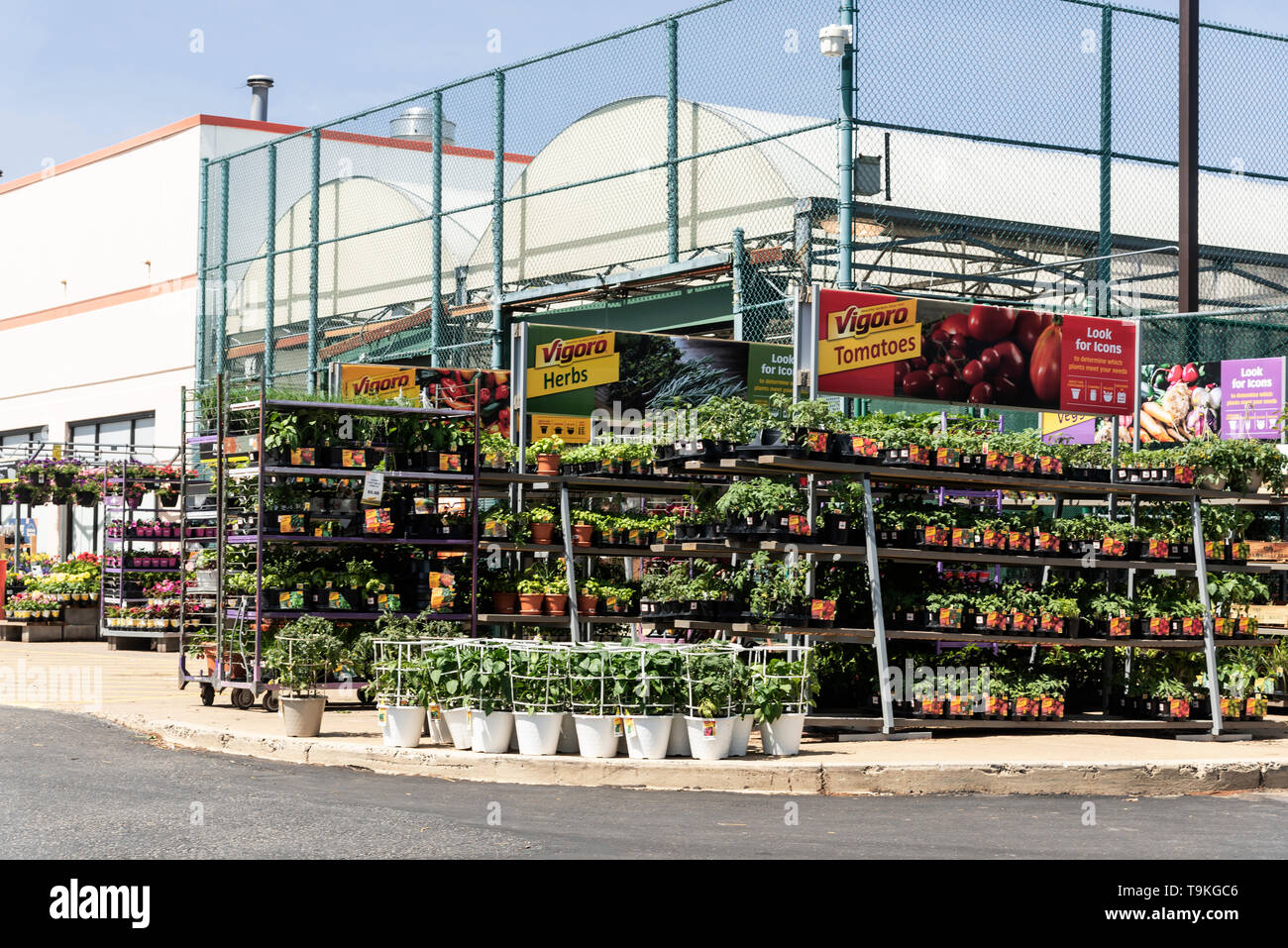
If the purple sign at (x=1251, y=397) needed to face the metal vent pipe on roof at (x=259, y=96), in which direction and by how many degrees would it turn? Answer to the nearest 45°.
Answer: approximately 135° to its right

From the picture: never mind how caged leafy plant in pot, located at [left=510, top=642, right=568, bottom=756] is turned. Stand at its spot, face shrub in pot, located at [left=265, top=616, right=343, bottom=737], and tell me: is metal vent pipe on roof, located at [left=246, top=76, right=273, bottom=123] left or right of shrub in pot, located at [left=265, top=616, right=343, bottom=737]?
right

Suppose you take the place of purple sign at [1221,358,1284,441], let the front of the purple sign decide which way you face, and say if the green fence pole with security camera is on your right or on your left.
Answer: on your right

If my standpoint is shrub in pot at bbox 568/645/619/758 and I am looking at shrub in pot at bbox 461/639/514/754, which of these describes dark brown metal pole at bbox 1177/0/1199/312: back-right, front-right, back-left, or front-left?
back-right

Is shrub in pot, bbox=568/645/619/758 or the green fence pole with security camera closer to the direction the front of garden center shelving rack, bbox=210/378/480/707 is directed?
the shrub in pot

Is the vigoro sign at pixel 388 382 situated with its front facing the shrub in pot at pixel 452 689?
yes
